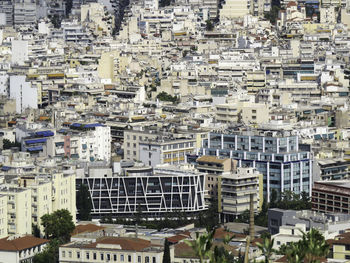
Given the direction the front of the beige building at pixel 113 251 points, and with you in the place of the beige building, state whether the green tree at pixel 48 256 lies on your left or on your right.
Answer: on your right

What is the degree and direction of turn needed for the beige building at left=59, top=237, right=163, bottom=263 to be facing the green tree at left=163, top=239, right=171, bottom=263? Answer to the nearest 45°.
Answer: approximately 45° to its left

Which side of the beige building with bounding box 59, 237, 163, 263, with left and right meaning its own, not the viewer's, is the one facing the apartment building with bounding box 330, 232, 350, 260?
left

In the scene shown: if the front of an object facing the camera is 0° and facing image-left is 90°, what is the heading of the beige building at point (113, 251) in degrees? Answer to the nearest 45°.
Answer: approximately 0°
